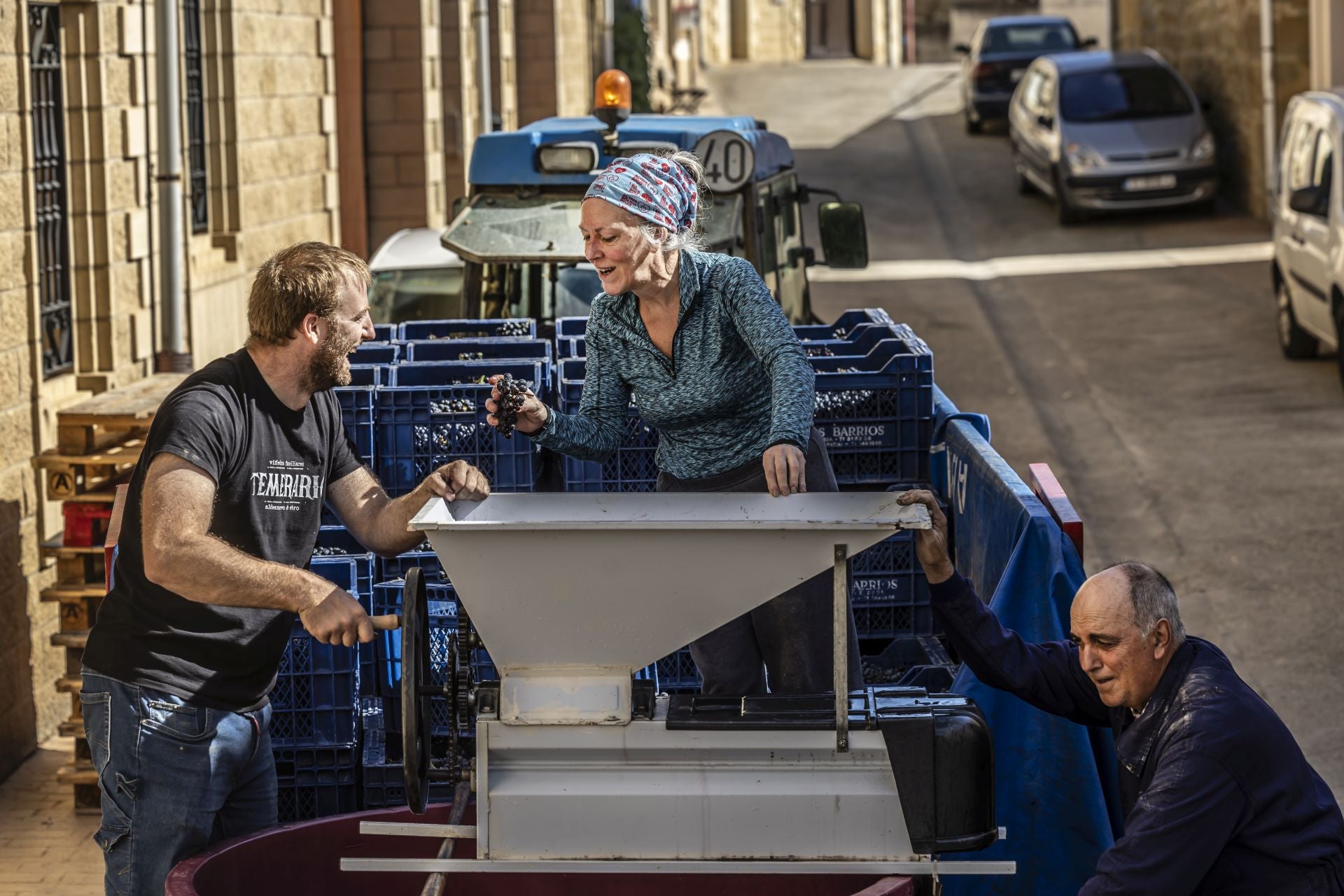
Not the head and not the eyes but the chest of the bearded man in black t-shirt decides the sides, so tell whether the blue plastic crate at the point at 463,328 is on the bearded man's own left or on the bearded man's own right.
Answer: on the bearded man's own left

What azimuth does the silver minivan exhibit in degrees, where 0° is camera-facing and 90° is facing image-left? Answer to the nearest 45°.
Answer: approximately 315°

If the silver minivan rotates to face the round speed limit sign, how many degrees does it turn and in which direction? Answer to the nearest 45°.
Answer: approximately 45° to its right

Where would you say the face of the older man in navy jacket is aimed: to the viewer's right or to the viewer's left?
to the viewer's left

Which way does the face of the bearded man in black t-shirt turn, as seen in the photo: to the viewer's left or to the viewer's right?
to the viewer's right
